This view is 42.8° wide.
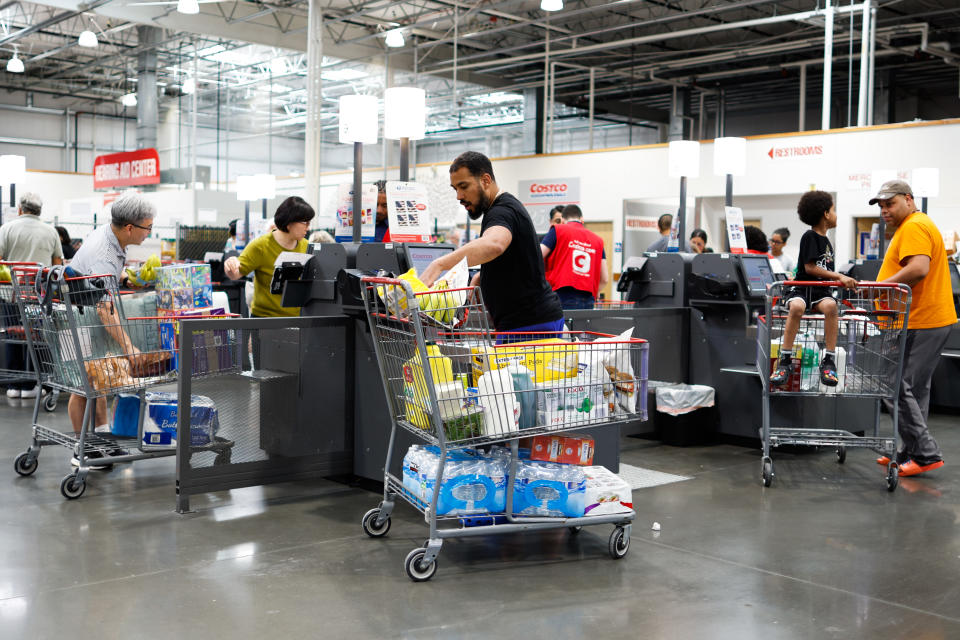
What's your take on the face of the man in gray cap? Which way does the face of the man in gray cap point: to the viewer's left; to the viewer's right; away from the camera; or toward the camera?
to the viewer's left

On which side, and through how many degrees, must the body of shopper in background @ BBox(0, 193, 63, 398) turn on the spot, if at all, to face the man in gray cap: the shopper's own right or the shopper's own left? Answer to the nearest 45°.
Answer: approximately 135° to the shopper's own right

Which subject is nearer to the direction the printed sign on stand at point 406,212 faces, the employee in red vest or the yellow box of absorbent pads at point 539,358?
the yellow box of absorbent pads

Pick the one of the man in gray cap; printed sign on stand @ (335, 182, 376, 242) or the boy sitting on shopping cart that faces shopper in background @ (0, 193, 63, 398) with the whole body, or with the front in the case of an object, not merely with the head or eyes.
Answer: the man in gray cap

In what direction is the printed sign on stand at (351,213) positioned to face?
toward the camera

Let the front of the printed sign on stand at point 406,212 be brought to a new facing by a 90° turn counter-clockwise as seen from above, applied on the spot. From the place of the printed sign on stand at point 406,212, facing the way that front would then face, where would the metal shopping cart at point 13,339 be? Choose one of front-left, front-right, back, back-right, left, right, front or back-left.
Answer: back-left

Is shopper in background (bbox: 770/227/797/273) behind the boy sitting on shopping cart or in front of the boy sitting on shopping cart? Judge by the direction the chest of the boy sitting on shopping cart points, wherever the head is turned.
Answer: behind

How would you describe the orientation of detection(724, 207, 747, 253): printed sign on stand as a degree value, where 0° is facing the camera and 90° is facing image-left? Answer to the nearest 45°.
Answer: approximately 0°

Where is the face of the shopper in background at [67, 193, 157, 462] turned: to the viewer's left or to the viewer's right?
to the viewer's right
